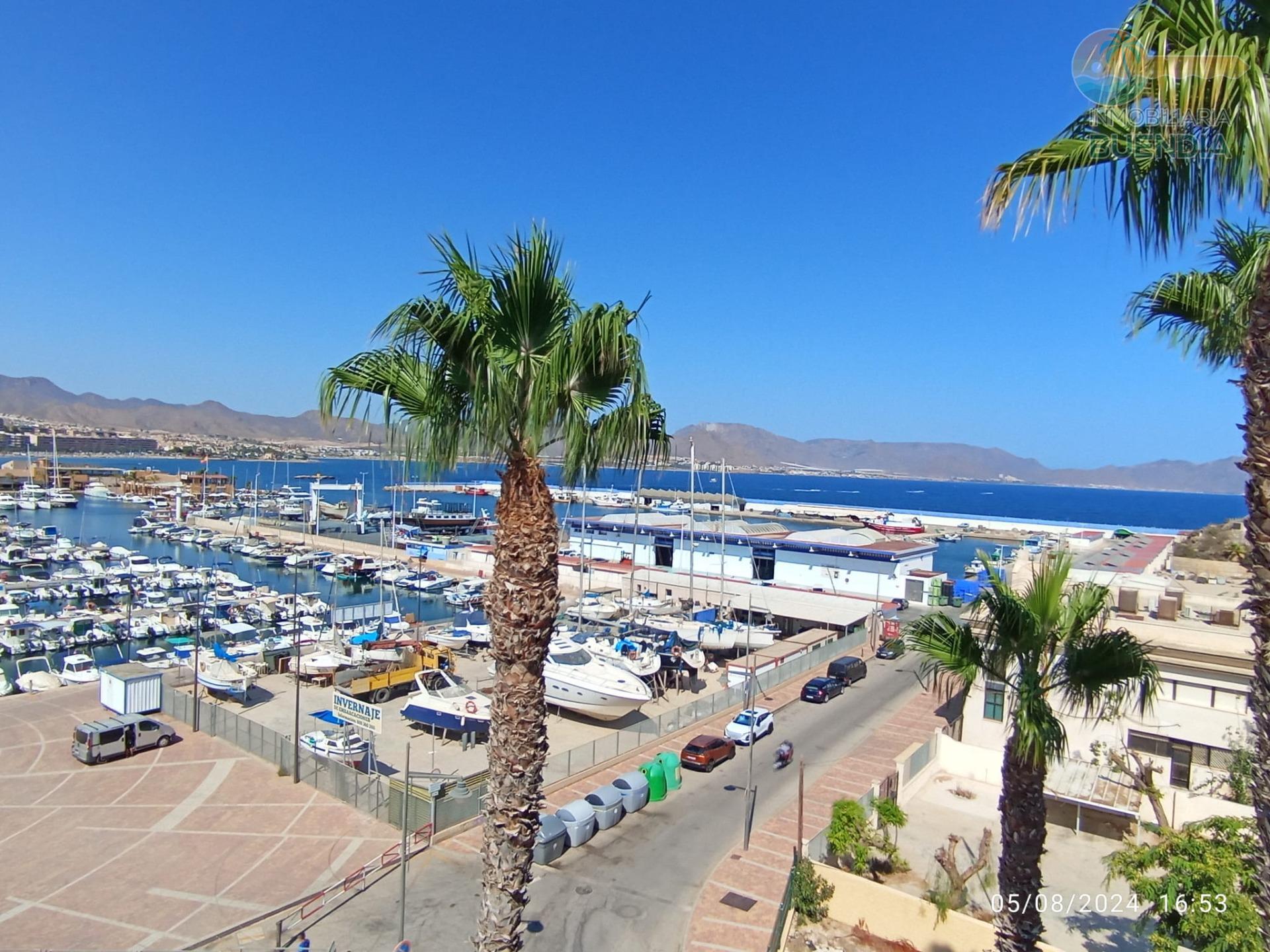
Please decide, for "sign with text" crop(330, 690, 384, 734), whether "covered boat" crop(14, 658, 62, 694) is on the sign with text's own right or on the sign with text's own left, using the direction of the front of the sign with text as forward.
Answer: on the sign with text's own right

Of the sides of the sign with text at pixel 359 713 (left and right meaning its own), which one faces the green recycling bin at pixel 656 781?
left

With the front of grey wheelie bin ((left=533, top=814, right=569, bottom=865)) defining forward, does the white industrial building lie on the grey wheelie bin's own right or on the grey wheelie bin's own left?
on the grey wheelie bin's own left

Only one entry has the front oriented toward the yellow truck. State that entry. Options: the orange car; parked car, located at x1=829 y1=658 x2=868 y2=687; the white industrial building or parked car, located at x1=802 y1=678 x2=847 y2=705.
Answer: the white industrial building

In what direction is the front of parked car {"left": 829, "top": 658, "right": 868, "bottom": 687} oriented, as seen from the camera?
facing away from the viewer and to the right of the viewer

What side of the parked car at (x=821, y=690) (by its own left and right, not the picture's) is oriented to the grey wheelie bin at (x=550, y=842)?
back

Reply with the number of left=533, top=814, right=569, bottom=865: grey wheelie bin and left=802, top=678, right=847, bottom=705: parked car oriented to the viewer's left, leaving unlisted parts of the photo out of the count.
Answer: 0

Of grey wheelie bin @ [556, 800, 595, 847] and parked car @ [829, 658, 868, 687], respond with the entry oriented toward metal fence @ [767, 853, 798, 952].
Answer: the grey wheelie bin

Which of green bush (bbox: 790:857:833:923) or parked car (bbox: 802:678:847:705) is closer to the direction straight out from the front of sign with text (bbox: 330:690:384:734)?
the green bush

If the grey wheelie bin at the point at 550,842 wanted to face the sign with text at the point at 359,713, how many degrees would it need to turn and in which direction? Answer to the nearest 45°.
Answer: approximately 180°

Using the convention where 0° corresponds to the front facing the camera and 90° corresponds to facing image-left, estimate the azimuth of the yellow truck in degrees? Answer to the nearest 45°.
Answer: approximately 225°

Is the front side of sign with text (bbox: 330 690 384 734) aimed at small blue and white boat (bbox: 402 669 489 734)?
no

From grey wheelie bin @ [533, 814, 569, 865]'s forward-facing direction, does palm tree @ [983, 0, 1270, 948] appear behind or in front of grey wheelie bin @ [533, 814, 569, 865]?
in front

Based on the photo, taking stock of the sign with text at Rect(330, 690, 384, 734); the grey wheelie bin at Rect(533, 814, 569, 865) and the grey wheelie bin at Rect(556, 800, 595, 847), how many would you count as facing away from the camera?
0

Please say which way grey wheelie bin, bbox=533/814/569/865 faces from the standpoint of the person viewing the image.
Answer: facing the viewer and to the right of the viewer

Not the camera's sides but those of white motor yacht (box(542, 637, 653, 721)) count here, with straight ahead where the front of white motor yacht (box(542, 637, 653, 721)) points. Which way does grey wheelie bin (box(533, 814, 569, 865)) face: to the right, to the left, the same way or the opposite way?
the same way

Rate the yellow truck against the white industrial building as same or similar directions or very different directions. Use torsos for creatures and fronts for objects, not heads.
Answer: very different directions

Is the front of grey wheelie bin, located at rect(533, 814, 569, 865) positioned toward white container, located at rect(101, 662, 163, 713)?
no

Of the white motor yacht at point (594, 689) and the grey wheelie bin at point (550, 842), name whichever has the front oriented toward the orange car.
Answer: the white motor yacht
